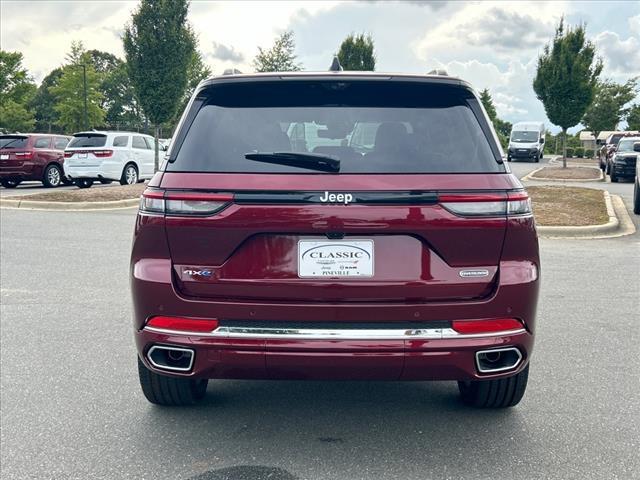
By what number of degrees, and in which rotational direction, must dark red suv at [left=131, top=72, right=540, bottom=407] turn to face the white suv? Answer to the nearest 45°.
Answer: approximately 45° to its left

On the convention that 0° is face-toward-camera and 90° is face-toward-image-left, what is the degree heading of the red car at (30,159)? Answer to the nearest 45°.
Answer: approximately 225°

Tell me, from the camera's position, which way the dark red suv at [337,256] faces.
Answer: facing away from the viewer

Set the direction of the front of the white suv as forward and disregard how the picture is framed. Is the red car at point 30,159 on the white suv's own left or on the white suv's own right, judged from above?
on the white suv's own left

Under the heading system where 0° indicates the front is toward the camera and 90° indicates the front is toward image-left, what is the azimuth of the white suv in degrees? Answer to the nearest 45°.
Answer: approximately 225°

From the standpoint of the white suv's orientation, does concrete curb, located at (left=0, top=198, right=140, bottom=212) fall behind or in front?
behind
